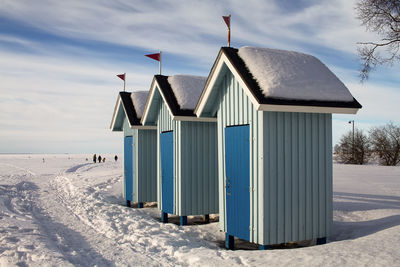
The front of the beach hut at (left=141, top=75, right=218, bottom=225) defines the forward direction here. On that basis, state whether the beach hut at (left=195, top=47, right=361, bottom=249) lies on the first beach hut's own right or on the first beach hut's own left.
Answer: on the first beach hut's own left

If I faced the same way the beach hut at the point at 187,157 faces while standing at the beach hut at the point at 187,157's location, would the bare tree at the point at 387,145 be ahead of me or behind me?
behind

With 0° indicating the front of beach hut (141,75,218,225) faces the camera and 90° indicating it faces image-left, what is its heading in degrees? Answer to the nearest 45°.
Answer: approximately 45°

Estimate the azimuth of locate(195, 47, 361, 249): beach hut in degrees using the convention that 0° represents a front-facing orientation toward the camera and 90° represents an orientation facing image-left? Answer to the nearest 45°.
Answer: approximately 45°

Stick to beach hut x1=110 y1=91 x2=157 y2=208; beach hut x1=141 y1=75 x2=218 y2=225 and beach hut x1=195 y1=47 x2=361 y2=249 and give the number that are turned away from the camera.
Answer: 0

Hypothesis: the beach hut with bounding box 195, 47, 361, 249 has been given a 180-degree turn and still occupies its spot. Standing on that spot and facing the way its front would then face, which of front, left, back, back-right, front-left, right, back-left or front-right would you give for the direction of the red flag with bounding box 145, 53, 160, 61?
left

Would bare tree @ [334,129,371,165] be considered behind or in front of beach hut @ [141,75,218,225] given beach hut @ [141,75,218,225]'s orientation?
behind
